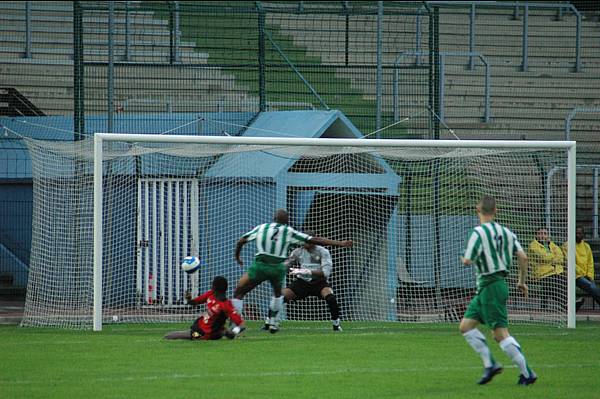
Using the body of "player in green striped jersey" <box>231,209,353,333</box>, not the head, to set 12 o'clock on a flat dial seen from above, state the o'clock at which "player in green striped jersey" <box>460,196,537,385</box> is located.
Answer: "player in green striped jersey" <box>460,196,537,385</box> is roughly at 5 o'clock from "player in green striped jersey" <box>231,209,353,333</box>.

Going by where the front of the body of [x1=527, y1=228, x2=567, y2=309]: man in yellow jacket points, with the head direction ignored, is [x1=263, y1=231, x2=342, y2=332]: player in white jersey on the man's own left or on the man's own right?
on the man's own right

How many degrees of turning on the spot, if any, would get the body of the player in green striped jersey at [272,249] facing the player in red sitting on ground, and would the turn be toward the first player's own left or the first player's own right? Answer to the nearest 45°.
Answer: approximately 135° to the first player's own left

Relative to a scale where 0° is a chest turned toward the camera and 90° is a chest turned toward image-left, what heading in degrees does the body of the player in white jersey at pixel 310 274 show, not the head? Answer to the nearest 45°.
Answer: approximately 0°

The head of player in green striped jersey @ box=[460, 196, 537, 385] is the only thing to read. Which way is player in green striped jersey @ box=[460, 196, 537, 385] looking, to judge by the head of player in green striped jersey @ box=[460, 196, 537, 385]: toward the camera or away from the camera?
away from the camera

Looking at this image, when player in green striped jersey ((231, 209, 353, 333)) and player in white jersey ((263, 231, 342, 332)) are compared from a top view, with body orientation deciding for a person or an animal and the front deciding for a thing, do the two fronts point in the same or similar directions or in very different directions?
very different directions

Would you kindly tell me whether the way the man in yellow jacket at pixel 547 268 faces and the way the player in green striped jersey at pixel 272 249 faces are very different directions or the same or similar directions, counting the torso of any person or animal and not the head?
very different directions

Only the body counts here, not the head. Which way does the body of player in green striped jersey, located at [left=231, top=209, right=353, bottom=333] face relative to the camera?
away from the camera

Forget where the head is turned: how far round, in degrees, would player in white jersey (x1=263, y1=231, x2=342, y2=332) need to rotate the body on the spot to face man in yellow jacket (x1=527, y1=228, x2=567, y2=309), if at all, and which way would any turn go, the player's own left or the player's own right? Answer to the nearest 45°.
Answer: approximately 90° to the player's own left
